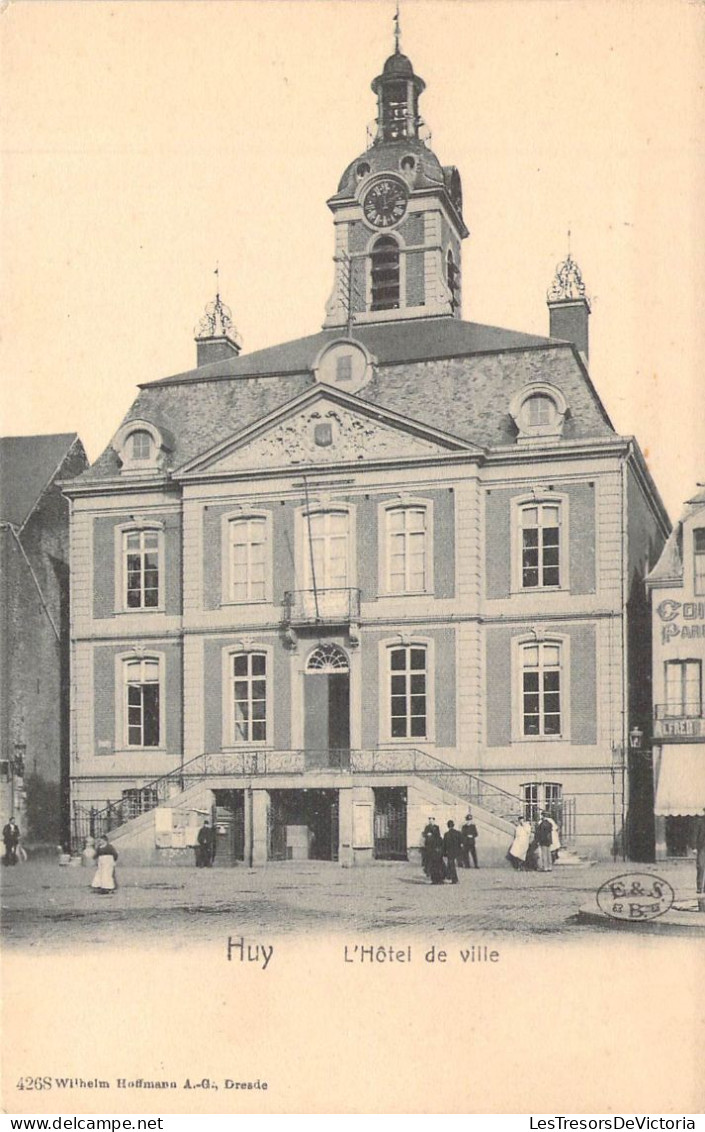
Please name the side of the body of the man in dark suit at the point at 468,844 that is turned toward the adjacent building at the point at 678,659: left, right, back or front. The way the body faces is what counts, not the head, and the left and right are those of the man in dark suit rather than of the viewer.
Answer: left

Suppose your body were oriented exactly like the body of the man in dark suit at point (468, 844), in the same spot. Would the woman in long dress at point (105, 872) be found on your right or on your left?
on your right

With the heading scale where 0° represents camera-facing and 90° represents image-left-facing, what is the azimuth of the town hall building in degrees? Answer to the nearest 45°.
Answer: approximately 0°

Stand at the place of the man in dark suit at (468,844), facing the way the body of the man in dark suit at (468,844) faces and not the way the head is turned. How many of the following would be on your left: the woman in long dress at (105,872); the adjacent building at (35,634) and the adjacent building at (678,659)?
1
